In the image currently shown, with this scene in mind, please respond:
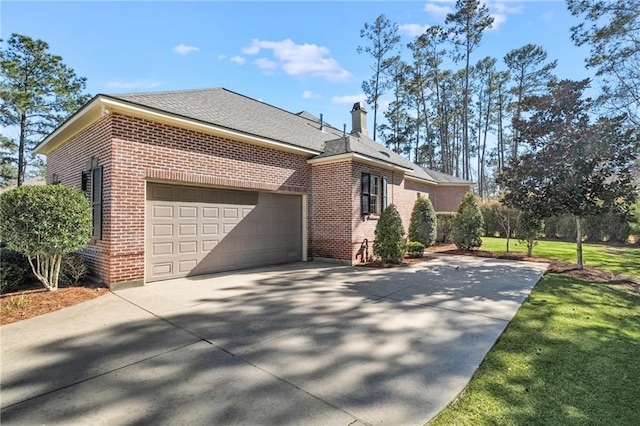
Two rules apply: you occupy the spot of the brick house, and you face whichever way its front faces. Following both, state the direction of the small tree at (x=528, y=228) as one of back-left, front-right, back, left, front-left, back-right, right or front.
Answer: front-left

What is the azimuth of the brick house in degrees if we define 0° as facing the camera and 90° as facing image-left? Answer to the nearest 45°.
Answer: approximately 315°

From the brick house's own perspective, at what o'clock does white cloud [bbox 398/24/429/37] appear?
The white cloud is roughly at 9 o'clock from the brick house.

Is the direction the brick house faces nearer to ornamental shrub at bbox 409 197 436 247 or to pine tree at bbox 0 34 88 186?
the ornamental shrub

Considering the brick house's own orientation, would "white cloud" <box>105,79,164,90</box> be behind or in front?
behind

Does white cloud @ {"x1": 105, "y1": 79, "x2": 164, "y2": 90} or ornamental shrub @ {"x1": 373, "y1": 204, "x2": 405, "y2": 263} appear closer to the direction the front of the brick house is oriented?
the ornamental shrub

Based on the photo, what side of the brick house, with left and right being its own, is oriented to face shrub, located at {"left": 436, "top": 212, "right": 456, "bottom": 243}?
left

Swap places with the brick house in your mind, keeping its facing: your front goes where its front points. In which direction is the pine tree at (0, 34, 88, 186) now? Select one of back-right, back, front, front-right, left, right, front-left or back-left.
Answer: back

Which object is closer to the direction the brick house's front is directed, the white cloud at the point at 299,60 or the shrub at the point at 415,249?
the shrub
